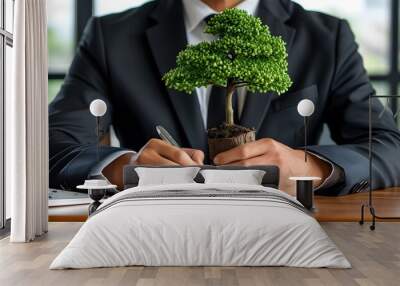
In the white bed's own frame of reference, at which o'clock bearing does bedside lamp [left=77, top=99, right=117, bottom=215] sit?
The bedside lamp is roughly at 5 o'clock from the white bed.

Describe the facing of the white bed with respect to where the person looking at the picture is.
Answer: facing the viewer

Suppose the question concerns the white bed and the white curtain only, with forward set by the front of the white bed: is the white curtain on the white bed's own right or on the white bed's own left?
on the white bed's own right

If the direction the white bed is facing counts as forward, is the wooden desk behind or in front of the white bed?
behind

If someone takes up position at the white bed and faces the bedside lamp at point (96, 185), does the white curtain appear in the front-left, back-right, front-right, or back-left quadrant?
front-left

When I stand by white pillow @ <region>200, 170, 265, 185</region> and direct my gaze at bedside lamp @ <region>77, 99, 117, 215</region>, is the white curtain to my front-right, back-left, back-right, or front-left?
front-left
